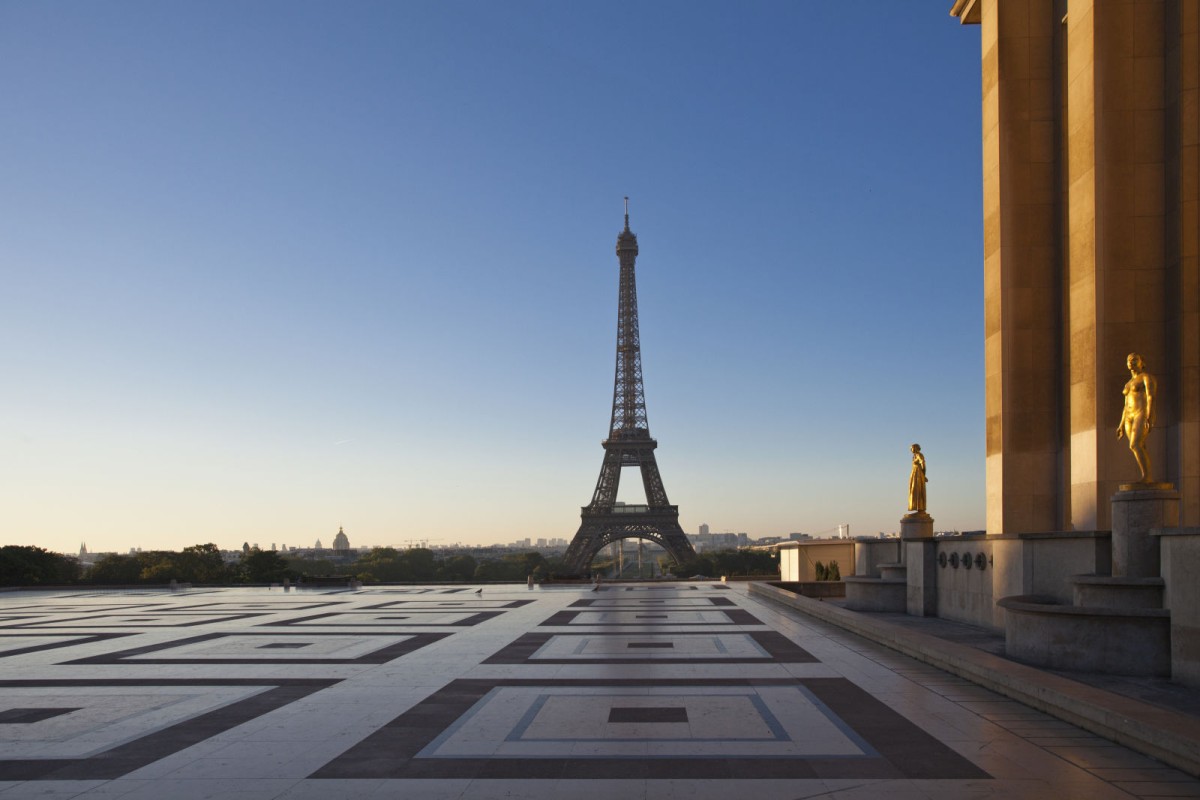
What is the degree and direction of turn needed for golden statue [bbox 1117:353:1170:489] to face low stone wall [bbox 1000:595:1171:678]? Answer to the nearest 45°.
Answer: approximately 45° to its left

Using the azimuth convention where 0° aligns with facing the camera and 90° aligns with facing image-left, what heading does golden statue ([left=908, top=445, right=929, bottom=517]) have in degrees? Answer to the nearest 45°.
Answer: approximately 45°

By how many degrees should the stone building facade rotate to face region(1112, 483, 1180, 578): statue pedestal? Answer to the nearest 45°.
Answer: approximately 45° to its left

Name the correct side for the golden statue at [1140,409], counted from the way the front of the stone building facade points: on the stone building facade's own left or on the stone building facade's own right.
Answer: on the stone building facade's own left
